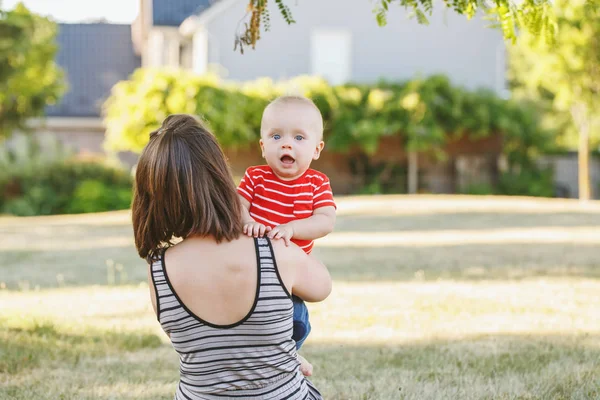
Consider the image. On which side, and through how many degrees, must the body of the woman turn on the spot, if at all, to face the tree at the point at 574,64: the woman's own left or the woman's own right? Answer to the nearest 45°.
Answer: approximately 45° to the woman's own right

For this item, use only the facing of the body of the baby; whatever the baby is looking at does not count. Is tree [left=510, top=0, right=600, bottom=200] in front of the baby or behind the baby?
behind

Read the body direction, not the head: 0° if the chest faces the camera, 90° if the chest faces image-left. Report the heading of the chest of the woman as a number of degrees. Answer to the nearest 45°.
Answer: approximately 180°

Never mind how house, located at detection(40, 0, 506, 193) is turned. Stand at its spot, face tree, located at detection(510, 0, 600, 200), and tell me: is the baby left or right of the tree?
right

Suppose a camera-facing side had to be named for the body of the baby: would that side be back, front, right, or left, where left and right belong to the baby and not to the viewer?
front

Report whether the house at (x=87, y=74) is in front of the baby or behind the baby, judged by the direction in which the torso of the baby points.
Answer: behind

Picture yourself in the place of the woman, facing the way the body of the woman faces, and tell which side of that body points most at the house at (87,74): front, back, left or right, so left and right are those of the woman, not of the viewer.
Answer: front

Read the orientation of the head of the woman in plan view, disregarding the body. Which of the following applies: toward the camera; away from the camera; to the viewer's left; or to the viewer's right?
away from the camera

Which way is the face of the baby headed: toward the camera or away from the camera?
toward the camera
